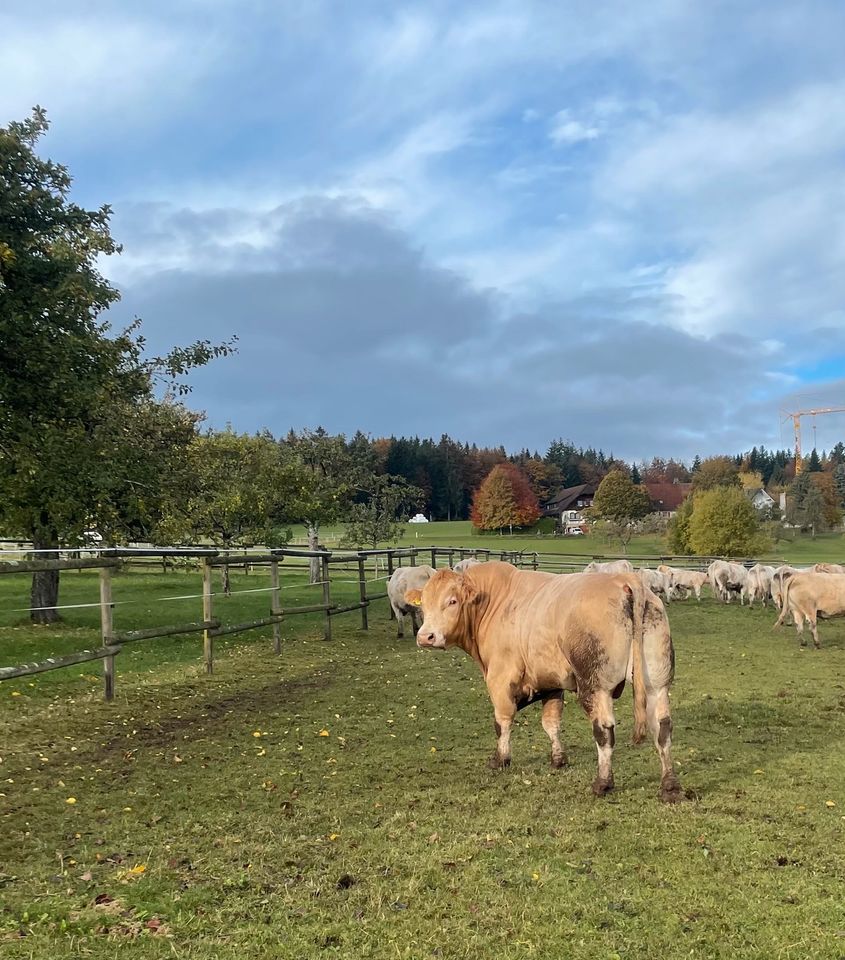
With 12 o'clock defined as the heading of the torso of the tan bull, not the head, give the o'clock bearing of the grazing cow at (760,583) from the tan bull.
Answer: The grazing cow is roughly at 2 o'clock from the tan bull.

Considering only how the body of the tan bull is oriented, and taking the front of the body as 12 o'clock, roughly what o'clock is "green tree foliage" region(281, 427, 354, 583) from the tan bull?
The green tree foliage is roughly at 1 o'clock from the tan bull.

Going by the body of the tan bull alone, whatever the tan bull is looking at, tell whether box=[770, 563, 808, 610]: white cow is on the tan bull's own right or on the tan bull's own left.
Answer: on the tan bull's own right

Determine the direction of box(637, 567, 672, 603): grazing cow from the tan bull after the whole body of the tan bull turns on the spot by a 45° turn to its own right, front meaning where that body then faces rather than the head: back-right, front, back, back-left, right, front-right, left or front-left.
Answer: front

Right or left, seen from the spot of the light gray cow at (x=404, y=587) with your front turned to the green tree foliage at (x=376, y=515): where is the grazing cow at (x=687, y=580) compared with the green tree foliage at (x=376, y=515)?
right

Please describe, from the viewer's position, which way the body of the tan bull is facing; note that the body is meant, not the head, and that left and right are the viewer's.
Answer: facing away from the viewer and to the left of the viewer

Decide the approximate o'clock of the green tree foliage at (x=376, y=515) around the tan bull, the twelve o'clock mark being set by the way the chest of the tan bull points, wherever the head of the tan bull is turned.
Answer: The green tree foliage is roughly at 1 o'clock from the tan bull.

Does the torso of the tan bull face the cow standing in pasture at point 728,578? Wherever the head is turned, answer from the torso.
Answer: no

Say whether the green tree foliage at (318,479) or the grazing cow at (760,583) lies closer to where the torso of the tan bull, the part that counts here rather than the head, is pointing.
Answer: the green tree foliage

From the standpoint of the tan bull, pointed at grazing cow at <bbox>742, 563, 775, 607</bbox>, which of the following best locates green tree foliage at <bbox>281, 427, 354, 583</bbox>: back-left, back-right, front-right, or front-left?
front-left

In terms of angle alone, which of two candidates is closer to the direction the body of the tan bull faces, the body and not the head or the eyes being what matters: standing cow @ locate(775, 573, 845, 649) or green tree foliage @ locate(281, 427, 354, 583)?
the green tree foliage

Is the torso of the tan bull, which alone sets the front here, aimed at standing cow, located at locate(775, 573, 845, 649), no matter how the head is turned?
no

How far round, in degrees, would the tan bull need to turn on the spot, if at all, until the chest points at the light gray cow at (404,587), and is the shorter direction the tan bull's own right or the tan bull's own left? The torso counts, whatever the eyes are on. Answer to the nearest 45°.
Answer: approximately 45° to the tan bull's own right
